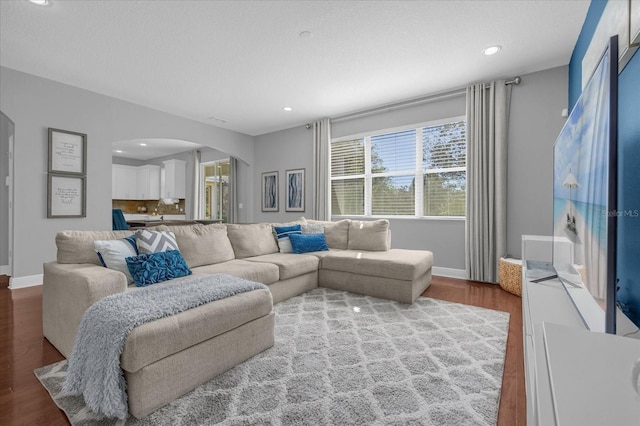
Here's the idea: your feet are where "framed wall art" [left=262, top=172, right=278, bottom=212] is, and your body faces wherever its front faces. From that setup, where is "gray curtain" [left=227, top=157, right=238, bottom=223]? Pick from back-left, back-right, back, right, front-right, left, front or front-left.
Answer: right

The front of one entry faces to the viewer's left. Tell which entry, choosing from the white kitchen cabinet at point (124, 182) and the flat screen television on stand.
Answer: the flat screen television on stand

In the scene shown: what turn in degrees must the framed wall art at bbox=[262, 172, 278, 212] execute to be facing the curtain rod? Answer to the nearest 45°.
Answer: approximately 90° to its left

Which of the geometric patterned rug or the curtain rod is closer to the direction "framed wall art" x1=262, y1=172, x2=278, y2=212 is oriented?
the geometric patterned rug

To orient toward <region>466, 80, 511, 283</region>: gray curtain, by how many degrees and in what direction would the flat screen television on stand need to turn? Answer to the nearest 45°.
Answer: approximately 90° to its right

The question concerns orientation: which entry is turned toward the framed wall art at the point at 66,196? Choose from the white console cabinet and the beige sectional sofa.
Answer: the white console cabinet

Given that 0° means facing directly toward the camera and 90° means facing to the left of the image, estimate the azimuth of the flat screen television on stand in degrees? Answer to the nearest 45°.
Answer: approximately 90°

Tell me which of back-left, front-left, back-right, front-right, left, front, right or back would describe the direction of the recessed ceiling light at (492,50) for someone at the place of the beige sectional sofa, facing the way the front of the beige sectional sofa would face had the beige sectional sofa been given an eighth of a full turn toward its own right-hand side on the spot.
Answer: left

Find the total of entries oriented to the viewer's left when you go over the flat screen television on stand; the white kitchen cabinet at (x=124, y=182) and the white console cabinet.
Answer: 2

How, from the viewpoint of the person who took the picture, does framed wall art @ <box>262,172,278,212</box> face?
facing the viewer and to the left of the viewer

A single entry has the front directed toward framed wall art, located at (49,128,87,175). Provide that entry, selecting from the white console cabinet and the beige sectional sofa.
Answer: the white console cabinet

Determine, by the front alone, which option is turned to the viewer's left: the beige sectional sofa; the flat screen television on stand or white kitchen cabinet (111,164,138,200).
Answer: the flat screen television on stand

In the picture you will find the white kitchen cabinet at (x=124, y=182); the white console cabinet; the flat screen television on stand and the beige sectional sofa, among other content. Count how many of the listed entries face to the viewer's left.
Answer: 2

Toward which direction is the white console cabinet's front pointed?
to the viewer's left

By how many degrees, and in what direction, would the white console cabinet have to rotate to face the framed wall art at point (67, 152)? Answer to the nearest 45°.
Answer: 0° — it already faces it

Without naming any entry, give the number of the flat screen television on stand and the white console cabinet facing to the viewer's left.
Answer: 2

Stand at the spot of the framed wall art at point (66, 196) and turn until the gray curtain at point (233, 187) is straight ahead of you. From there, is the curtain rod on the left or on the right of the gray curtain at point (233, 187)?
right
